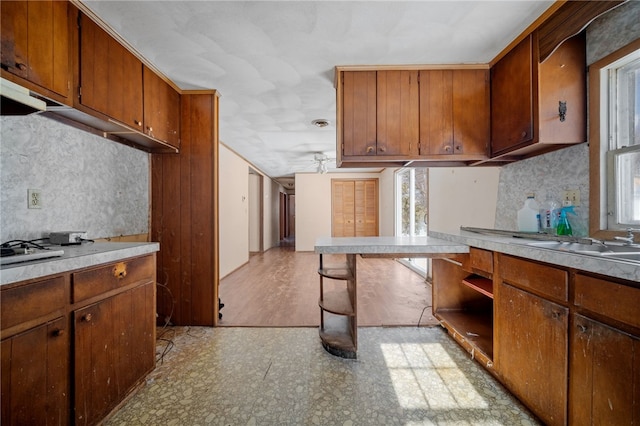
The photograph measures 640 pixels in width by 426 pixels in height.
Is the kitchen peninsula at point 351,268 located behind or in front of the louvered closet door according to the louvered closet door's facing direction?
in front

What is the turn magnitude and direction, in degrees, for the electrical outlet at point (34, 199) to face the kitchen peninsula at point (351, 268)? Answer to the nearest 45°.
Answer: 0° — it already faces it

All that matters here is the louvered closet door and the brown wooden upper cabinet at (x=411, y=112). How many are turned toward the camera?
2

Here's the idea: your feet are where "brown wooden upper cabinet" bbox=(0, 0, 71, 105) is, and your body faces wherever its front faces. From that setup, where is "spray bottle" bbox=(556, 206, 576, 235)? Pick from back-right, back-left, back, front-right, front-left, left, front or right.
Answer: front

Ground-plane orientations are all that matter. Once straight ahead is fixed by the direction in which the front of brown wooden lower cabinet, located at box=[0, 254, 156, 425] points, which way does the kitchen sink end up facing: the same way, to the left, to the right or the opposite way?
the opposite way

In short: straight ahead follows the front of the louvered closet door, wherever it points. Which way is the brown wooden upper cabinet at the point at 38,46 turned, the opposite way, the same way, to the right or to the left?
to the left

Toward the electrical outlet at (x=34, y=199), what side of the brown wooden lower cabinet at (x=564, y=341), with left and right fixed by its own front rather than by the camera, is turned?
front

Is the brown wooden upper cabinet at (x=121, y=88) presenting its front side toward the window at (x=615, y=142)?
yes

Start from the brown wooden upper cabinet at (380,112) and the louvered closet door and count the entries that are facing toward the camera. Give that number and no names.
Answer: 2

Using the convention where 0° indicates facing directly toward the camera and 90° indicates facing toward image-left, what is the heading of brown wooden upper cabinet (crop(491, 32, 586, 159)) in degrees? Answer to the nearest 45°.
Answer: approximately 45°

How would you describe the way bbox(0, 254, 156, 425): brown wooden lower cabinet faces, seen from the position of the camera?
facing the viewer and to the right of the viewer

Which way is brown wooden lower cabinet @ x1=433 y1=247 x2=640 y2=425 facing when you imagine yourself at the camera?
facing the viewer and to the left of the viewer

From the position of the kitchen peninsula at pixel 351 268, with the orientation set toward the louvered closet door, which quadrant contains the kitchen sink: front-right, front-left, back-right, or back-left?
back-right

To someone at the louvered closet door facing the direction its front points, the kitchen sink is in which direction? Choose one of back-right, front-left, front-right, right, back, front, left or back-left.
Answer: front

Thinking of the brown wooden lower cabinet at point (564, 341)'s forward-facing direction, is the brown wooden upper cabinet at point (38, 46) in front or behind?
in front

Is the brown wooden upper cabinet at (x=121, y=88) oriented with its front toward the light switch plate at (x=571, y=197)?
yes

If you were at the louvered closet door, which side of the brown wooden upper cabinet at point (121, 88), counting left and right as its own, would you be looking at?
left

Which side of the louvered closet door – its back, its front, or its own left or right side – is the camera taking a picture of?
front

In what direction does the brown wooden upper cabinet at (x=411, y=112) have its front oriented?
toward the camera
